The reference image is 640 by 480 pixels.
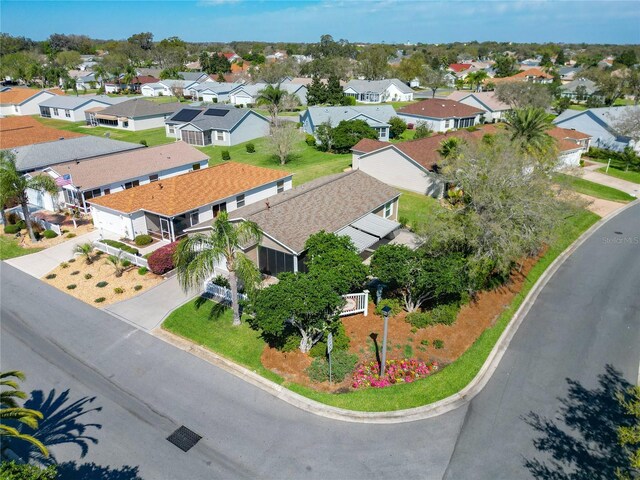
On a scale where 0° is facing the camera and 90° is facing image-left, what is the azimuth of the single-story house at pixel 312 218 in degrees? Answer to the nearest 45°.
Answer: approximately 45°

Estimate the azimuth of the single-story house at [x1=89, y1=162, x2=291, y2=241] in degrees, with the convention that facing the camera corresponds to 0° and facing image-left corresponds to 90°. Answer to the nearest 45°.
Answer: approximately 45°

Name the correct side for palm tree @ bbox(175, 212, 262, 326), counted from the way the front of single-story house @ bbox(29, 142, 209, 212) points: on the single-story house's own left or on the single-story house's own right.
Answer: on the single-story house's own left

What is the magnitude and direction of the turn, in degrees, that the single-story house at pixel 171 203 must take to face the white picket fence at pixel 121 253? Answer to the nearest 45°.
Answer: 0° — it already faces it

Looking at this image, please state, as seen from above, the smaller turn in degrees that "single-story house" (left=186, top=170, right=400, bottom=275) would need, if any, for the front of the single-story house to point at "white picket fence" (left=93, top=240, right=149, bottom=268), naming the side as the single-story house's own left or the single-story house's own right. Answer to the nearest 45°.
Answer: approximately 45° to the single-story house's own right

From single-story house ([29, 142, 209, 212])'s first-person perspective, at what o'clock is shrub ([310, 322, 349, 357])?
The shrub is roughly at 10 o'clock from the single-story house.

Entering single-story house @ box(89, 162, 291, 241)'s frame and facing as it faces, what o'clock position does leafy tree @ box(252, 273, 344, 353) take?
The leafy tree is roughly at 10 o'clock from the single-story house.

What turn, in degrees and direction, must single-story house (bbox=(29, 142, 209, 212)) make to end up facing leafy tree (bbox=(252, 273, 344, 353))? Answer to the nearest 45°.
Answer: approximately 45° to its left

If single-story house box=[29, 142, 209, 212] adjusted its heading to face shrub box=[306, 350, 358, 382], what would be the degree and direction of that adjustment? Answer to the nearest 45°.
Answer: approximately 45° to its left

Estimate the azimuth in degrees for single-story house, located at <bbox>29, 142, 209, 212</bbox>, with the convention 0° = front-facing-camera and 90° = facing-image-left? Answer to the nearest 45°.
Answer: approximately 45°

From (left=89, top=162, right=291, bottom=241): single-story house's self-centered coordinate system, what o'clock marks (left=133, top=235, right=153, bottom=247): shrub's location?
The shrub is roughly at 12 o'clock from the single-story house.

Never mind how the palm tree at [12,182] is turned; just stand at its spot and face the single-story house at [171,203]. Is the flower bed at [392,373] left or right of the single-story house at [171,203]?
right

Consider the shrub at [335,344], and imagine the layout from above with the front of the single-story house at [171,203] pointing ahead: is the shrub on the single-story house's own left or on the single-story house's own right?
on the single-story house's own left

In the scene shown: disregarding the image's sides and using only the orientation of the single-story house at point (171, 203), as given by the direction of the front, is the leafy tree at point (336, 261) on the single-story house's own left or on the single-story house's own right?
on the single-story house's own left
